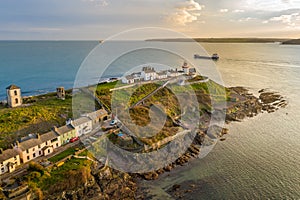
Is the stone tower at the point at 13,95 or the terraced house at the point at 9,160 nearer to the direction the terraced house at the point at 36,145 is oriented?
the terraced house

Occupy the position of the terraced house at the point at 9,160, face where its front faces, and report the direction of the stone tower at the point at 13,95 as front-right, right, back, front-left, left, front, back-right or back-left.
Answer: back-left

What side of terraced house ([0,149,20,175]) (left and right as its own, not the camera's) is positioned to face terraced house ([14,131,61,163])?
left

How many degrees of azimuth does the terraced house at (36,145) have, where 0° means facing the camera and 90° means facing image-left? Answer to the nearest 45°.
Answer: approximately 315°

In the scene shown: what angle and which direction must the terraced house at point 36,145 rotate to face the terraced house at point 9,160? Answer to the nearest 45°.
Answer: approximately 90° to its right

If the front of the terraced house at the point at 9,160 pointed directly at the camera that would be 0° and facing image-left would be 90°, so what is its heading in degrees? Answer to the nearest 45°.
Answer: approximately 315°

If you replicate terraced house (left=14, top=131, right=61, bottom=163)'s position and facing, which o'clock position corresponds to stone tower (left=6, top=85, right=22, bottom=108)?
The stone tower is roughly at 7 o'clock from the terraced house.
